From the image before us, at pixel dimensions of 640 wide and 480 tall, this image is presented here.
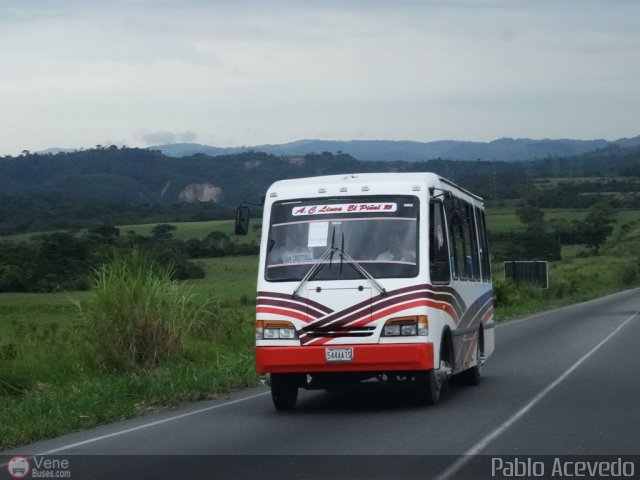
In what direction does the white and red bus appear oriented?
toward the camera
